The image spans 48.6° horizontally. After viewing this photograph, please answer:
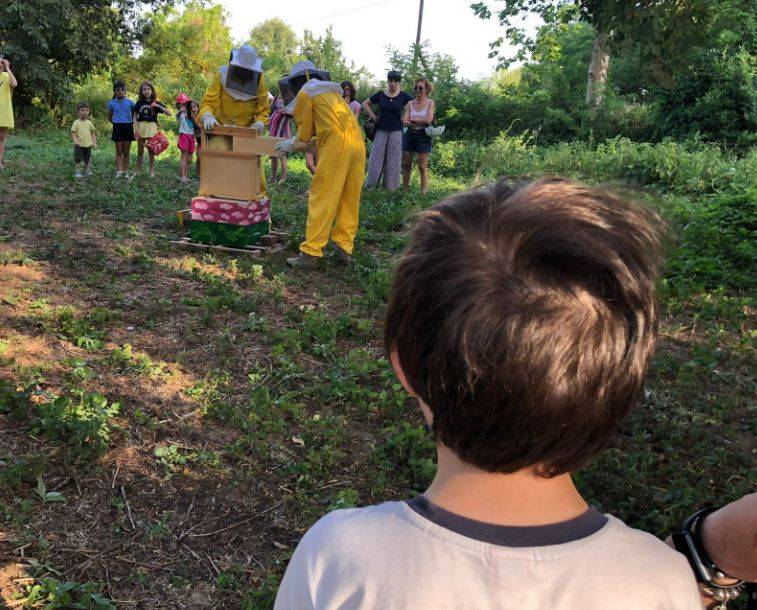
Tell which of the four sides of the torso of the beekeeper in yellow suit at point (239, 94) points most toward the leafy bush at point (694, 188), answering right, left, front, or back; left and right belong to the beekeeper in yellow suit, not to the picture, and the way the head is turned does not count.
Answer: left

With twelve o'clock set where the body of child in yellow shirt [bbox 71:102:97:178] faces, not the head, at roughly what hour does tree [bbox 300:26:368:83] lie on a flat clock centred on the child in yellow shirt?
The tree is roughly at 7 o'clock from the child in yellow shirt.

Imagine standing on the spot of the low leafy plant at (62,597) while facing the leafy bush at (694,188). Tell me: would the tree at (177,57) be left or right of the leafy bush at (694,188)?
left

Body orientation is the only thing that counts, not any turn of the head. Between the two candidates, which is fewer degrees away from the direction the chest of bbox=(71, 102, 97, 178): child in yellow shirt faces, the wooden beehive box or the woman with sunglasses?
the wooden beehive box

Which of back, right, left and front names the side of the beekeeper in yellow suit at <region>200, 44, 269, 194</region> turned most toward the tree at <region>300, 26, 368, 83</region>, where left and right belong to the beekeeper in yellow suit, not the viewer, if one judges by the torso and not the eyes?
back

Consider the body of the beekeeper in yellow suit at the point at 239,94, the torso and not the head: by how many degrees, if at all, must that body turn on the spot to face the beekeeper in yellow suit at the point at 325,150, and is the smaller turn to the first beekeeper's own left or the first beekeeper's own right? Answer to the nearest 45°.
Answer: approximately 45° to the first beekeeper's own left

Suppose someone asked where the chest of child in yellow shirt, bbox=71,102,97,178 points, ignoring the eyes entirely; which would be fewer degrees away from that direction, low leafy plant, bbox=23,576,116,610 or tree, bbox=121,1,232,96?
the low leafy plant

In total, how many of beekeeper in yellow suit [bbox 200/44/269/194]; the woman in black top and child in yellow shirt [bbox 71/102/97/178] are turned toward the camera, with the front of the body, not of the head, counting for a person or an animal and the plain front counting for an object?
3

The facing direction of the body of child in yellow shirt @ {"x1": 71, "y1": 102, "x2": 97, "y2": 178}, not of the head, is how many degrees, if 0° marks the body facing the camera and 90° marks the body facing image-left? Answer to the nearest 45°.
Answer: approximately 0°

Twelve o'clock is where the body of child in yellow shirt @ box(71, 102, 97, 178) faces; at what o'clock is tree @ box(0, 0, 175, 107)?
The tree is roughly at 6 o'clock from the child in yellow shirt.

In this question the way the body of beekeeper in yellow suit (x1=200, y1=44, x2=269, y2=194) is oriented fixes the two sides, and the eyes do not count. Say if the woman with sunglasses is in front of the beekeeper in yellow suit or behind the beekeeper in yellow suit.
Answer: behind
